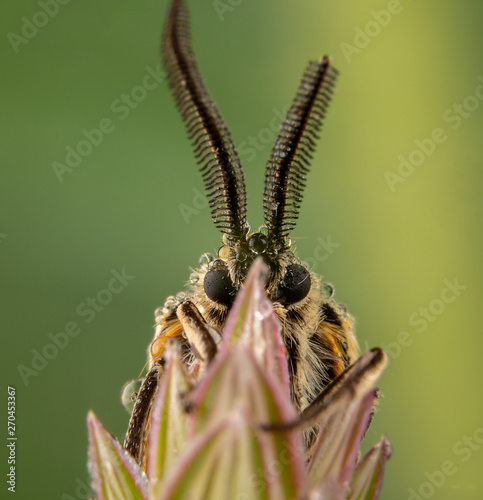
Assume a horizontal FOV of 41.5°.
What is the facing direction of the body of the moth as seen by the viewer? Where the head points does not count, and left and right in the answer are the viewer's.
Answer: facing the viewer
